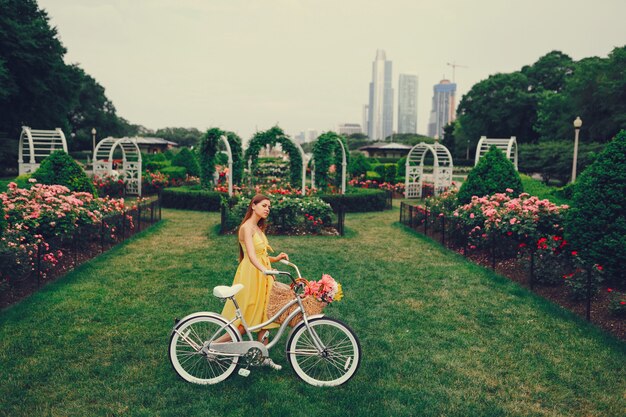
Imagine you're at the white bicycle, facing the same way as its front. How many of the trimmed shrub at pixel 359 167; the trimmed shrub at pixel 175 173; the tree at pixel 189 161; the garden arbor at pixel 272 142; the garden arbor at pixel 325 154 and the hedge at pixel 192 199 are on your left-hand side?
6

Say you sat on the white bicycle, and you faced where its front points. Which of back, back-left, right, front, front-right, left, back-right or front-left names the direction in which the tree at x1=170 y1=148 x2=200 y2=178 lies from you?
left

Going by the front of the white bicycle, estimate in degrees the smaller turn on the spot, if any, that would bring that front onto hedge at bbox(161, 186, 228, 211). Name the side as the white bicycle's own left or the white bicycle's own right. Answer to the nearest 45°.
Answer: approximately 90° to the white bicycle's own left

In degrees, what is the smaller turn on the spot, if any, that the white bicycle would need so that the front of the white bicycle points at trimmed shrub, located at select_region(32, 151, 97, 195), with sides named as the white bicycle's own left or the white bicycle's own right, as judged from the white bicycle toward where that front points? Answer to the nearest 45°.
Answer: approximately 135° to the white bicycle's own left

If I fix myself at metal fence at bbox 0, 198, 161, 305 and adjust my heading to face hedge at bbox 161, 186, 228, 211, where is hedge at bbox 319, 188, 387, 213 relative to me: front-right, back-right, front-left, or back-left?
front-right

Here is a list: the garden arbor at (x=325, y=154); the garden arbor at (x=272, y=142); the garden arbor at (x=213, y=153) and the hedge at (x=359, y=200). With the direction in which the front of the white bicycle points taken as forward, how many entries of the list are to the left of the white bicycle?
4

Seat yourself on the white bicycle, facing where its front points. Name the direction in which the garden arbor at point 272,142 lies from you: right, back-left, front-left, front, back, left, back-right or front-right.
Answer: left

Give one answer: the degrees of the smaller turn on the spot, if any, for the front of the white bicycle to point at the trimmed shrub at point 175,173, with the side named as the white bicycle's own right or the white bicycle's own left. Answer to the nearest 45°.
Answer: approximately 90° to the white bicycle's own left

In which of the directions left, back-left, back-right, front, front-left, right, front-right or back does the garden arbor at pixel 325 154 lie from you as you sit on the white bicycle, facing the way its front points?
left

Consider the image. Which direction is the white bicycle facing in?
to the viewer's right

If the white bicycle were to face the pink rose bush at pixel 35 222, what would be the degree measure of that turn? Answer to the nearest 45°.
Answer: approximately 135° to its left

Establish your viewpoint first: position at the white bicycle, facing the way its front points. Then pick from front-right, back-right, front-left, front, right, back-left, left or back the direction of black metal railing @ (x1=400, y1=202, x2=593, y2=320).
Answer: front-left

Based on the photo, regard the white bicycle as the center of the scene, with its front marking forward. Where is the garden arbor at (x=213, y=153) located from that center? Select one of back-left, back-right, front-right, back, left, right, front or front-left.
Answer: left

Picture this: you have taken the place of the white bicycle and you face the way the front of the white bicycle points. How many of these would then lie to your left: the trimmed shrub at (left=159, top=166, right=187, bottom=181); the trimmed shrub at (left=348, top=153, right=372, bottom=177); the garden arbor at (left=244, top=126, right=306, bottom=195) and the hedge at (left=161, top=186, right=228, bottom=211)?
4

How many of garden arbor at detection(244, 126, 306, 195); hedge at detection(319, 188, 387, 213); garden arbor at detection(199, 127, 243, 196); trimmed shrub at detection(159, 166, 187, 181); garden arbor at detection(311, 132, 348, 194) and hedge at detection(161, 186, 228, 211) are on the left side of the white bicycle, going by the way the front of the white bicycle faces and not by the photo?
6
